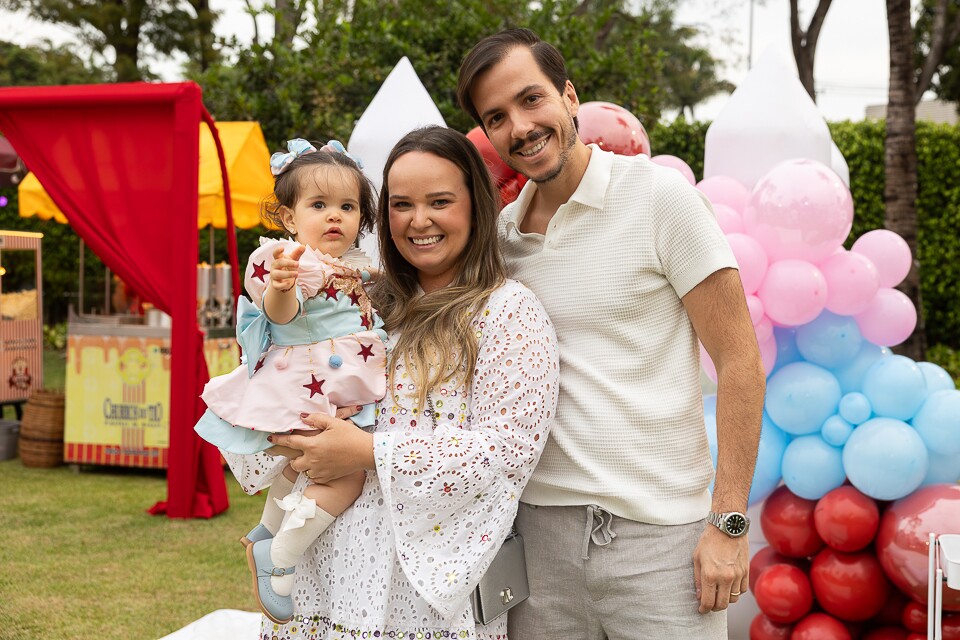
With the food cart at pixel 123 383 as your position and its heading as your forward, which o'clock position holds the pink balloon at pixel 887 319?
The pink balloon is roughly at 11 o'clock from the food cart.

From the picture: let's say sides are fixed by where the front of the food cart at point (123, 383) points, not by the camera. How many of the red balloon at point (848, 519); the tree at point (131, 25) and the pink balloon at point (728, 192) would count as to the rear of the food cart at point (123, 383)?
1

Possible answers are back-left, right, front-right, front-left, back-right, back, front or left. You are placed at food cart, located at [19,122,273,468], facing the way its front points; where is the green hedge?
left

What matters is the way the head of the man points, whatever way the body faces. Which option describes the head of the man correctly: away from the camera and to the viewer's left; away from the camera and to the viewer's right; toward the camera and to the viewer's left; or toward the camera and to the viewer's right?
toward the camera and to the viewer's left

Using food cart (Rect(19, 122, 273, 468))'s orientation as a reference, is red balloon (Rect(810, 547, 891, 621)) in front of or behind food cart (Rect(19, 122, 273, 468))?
in front

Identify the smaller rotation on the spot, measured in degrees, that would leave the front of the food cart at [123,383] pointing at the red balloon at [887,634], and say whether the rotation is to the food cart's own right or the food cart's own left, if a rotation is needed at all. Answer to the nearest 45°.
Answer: approximately 45° to the food cart's own left

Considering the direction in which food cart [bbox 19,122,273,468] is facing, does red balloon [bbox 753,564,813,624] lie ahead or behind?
ahead

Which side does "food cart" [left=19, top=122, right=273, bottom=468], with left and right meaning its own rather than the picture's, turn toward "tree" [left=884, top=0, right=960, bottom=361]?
left

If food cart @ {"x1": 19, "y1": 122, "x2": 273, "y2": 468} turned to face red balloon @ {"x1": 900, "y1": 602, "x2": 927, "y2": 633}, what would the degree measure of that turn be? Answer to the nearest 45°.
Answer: approximately 45° to its left

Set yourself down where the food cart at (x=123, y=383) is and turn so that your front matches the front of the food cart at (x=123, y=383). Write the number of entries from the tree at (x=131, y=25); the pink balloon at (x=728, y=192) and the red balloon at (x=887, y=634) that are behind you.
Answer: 1

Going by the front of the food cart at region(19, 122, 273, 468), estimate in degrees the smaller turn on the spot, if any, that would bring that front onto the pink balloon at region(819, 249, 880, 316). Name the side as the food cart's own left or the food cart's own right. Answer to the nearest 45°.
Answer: approximately 45° to the food cart's own left

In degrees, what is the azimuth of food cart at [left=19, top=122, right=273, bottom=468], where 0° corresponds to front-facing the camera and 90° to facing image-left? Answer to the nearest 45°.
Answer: approximately 0°

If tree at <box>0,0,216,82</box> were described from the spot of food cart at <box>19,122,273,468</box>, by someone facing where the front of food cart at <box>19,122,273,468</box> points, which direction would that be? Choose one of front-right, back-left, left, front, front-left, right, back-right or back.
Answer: back

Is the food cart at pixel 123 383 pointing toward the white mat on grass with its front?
yes

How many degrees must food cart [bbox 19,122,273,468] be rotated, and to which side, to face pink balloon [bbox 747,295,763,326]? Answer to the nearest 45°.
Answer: approximately 45° to its left
